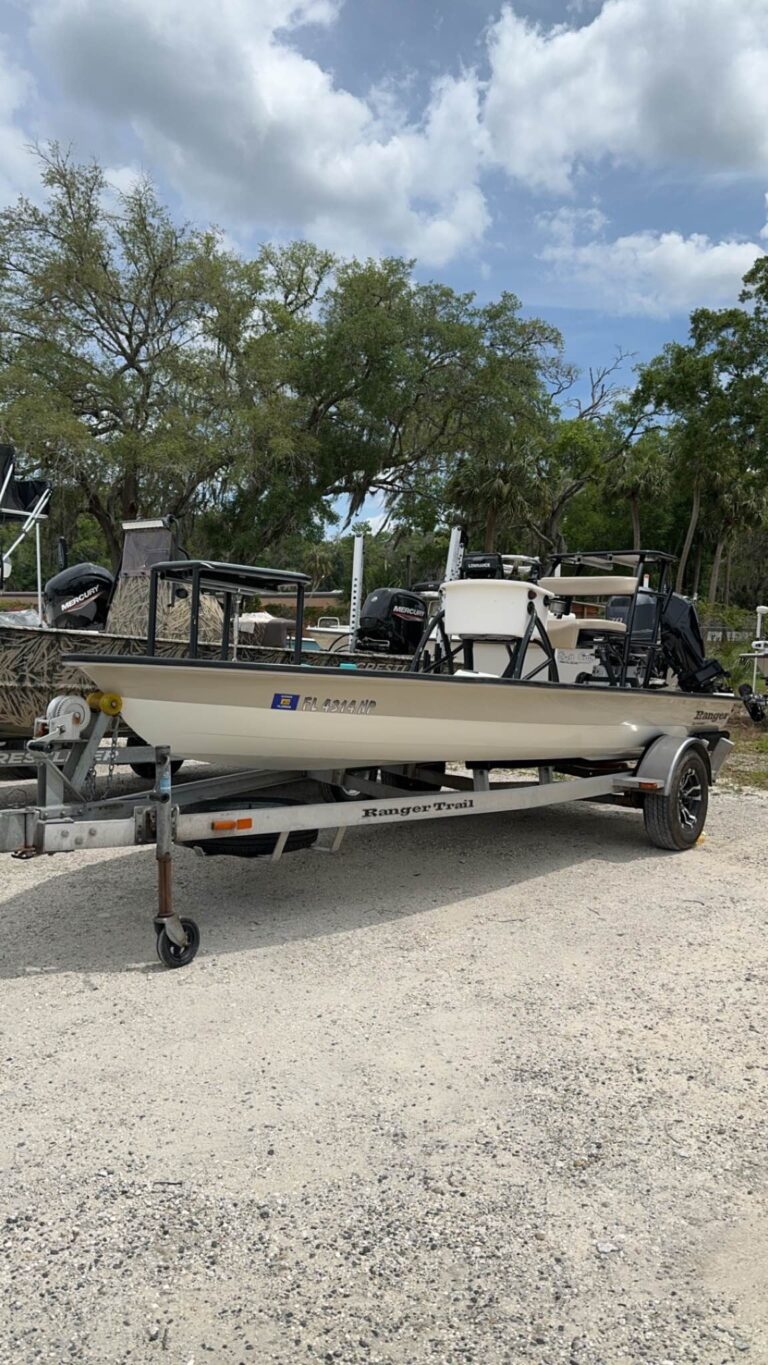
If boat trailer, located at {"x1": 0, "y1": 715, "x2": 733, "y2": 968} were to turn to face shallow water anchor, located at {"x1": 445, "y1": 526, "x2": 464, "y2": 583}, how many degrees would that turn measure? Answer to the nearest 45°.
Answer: approximately 135° to its right

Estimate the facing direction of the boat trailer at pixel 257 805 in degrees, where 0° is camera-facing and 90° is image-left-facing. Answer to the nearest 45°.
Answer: approximately 45°

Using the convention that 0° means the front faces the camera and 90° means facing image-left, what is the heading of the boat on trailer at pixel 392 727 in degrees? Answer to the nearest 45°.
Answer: approximately 45°

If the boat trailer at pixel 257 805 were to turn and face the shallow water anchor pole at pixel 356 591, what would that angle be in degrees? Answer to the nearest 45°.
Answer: approximately 135° to its right

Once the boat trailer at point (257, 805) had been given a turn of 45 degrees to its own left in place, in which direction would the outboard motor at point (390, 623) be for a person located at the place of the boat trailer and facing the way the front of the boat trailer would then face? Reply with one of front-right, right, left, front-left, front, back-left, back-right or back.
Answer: back
